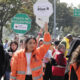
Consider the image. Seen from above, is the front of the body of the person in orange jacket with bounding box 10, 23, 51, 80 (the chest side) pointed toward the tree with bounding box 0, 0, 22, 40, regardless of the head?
no

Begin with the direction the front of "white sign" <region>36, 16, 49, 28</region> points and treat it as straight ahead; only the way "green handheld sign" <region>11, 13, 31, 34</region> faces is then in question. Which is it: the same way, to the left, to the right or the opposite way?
the same way

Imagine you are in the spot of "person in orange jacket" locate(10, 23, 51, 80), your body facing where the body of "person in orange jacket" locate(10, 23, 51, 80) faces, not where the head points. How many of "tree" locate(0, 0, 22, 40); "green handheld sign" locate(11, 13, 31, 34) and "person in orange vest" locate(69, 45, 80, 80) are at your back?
2

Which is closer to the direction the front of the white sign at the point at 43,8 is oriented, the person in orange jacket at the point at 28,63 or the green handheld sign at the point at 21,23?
the person in orange jacket

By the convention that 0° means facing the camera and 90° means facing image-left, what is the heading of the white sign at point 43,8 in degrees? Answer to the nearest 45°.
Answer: approximately 0°

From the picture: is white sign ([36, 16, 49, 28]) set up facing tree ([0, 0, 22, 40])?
no

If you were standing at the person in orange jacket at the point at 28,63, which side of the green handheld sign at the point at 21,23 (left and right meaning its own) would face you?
front

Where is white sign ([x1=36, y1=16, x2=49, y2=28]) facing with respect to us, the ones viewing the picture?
facing the viewer

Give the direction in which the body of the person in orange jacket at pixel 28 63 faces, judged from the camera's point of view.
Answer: toward the camera

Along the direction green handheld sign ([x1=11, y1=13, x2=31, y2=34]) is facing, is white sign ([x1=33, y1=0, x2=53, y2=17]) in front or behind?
in front

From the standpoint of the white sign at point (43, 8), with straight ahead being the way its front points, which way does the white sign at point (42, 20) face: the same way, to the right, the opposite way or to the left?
the same way

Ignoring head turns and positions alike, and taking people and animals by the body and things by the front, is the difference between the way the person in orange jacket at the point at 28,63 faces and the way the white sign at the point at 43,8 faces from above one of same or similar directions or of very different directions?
same or similar directions

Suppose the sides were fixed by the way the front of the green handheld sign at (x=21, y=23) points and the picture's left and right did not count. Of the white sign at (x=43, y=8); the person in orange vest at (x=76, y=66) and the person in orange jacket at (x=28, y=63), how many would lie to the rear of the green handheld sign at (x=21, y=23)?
0

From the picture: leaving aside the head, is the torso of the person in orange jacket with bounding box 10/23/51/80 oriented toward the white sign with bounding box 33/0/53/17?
no
